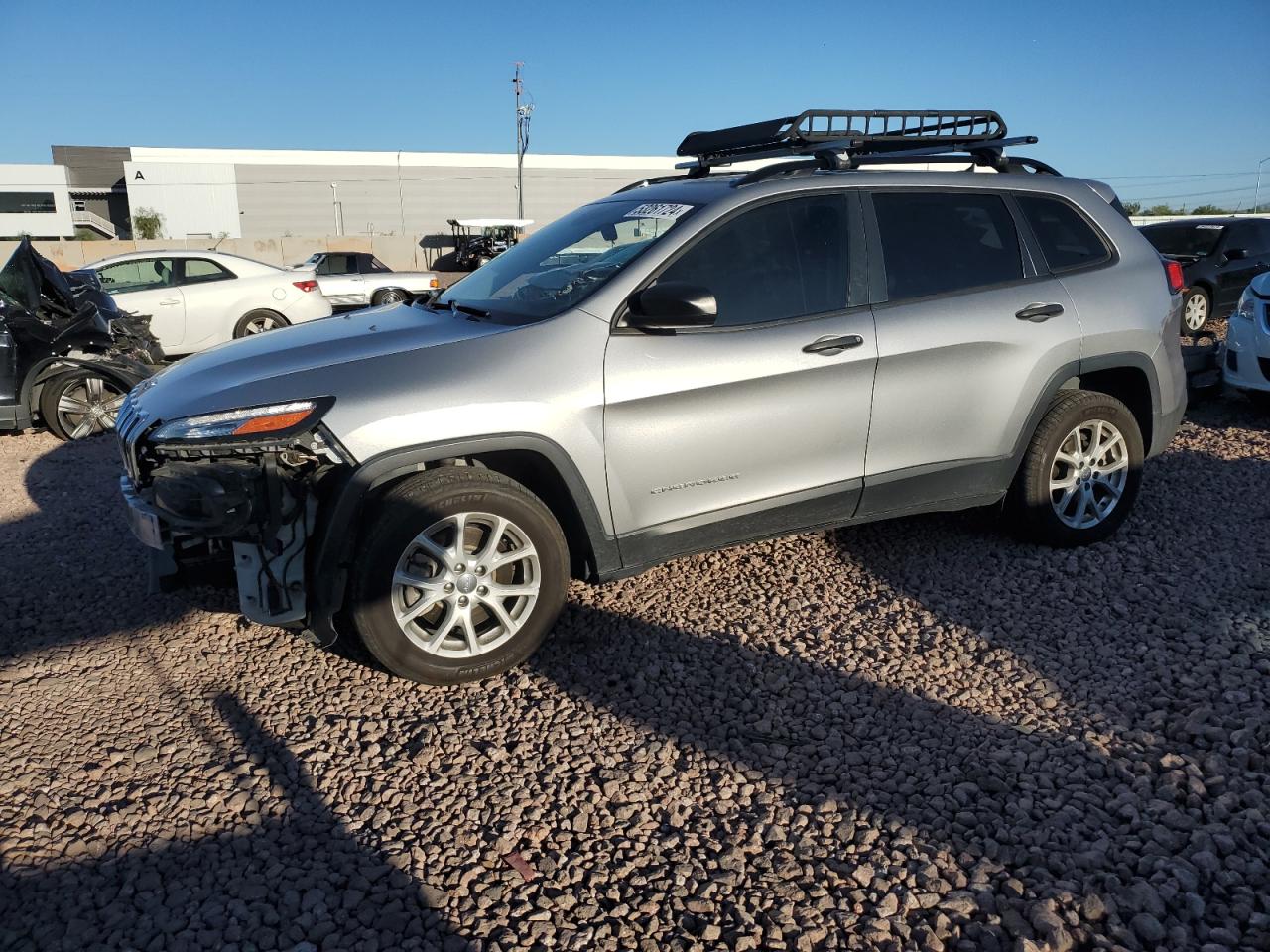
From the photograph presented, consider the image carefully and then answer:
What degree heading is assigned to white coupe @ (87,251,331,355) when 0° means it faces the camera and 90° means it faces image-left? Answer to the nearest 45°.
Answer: approximately 90°

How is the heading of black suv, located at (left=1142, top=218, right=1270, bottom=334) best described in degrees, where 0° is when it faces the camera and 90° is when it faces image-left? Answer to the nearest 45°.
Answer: approximately 45°

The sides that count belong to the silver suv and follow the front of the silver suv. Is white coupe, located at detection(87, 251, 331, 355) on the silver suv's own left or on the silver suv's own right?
on the silver suv's own right

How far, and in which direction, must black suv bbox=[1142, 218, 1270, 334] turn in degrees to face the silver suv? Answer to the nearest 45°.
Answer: approximately 45° to its left

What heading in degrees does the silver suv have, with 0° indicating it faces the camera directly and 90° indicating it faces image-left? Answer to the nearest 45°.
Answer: approximately 45°

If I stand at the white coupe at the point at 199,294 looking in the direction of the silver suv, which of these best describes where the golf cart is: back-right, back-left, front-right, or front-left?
back-left

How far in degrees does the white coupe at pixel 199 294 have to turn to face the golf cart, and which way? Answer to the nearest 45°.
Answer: approximately 90° to its right

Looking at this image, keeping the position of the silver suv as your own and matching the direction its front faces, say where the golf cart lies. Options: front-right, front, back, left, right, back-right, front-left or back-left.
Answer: back-right
